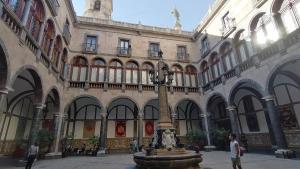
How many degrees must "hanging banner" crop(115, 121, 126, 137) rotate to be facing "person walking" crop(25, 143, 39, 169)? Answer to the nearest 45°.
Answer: approximately 45° to its right

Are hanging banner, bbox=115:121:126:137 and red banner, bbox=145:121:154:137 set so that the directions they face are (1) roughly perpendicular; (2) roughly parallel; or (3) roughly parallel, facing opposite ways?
roughly parallel

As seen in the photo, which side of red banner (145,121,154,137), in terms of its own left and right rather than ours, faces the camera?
front

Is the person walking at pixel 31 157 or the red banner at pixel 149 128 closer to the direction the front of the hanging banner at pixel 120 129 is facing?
the person walking

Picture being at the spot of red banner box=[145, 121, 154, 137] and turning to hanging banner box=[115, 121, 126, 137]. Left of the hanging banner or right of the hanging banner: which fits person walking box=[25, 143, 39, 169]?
left

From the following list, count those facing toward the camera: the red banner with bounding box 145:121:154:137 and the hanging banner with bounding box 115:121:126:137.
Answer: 2

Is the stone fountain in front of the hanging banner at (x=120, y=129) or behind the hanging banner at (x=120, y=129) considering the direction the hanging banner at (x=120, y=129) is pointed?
in front

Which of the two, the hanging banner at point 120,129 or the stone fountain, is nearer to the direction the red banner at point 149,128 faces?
the stone fountain

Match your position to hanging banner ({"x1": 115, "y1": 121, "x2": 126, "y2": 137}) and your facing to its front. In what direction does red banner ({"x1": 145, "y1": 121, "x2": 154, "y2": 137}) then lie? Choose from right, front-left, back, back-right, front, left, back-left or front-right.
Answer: left

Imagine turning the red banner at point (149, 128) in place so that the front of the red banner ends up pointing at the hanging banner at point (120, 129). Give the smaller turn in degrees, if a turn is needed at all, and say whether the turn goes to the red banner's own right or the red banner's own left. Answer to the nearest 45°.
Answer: approximately 90° to the red banner's own right

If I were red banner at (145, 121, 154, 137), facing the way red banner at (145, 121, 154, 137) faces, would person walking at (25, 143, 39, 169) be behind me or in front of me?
in front

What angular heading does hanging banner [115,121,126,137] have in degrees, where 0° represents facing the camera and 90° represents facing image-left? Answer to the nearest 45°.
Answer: approximately 0°

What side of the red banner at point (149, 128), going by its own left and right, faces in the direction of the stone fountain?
front
